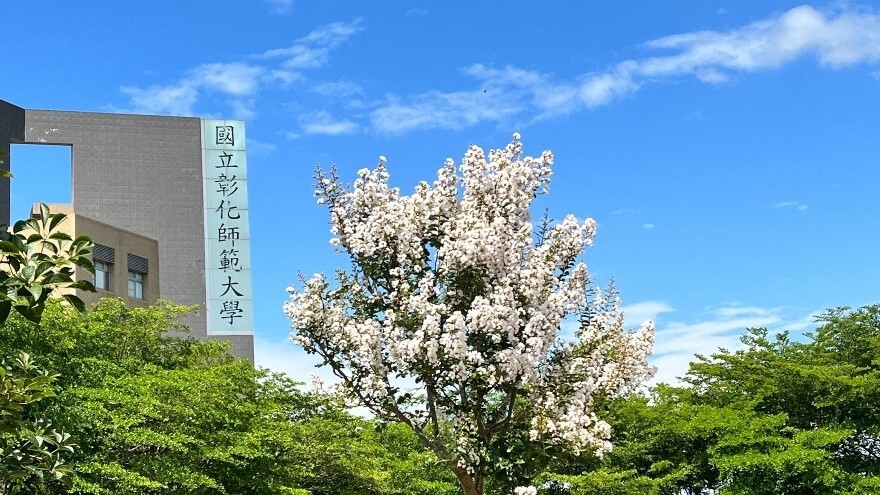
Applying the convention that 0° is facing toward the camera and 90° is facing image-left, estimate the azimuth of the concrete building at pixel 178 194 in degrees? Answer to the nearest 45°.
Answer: approximately 0°
